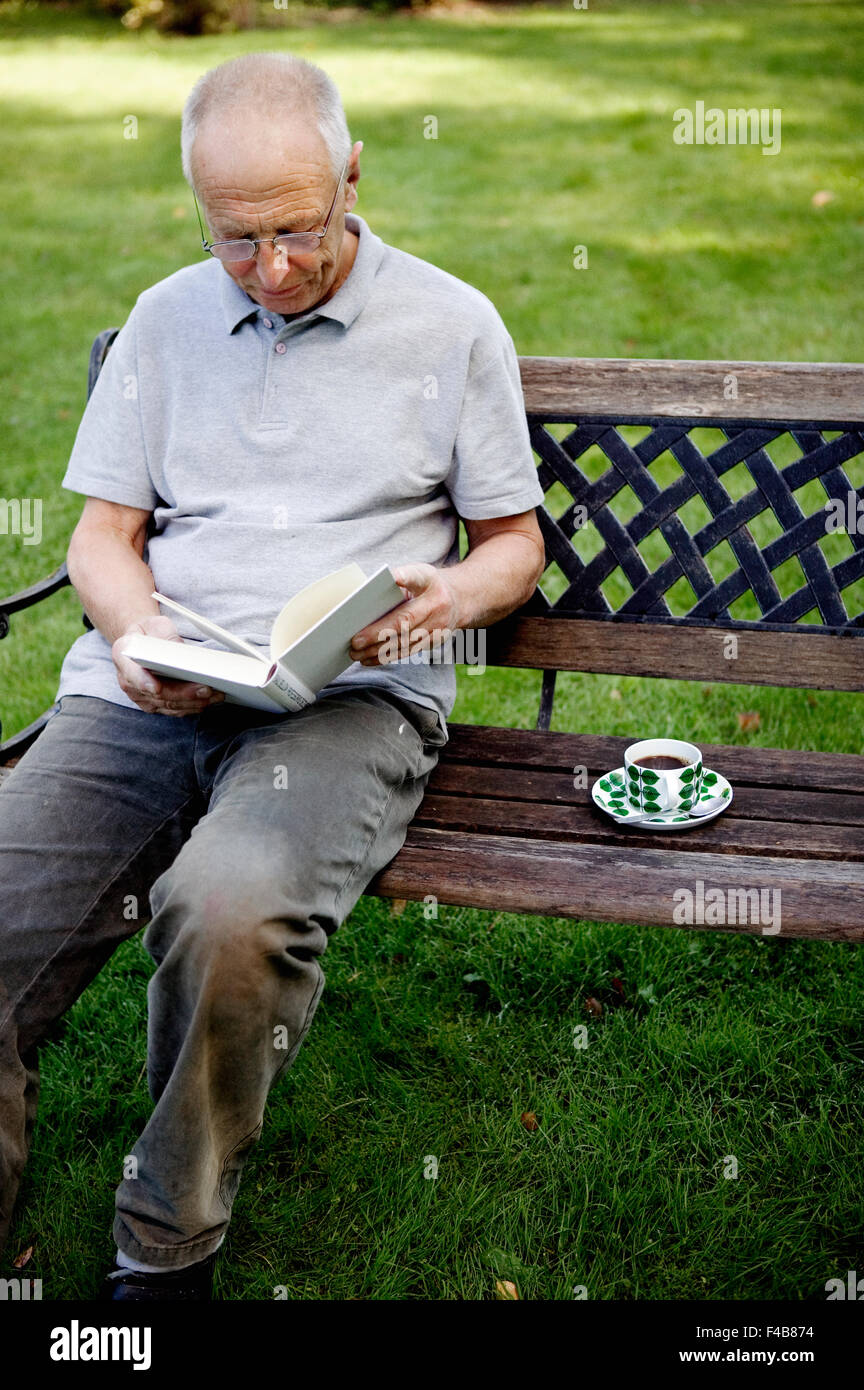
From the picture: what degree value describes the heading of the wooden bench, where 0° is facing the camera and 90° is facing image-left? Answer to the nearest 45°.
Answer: approximately 0°

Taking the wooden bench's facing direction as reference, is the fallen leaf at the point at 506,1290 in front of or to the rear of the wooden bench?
in front

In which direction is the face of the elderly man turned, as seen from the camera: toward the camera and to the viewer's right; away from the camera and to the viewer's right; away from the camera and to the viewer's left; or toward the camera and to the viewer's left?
toward the camera and to the viewer's left
